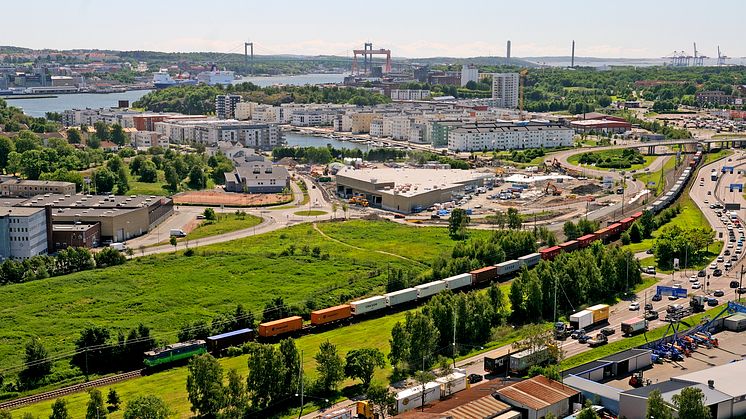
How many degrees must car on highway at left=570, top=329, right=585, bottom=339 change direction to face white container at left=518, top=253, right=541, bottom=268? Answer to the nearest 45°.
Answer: approximately 135° to its right

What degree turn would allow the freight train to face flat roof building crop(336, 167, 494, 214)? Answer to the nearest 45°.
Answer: approximately 135° to its right

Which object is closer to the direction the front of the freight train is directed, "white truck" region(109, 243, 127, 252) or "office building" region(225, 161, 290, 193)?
the white truck

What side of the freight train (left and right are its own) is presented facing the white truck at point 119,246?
right

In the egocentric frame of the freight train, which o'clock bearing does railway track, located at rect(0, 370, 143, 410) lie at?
The railway track is roughly at 12 o'clock from the freight train.

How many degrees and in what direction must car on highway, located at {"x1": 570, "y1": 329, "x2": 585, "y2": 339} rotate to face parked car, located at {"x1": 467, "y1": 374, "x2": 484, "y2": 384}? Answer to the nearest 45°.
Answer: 0° — it already faces it

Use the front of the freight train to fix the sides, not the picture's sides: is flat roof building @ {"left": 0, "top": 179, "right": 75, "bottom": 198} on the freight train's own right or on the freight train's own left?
on the freight train's own right

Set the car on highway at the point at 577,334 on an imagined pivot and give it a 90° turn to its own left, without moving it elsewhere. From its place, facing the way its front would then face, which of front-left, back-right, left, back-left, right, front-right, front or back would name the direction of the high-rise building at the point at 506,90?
back-left

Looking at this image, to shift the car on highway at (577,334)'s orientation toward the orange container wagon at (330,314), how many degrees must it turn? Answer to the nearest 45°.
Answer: approximately 45° to its right

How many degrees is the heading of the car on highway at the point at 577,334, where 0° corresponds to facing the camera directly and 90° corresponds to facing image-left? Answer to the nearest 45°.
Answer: approximately 45°
